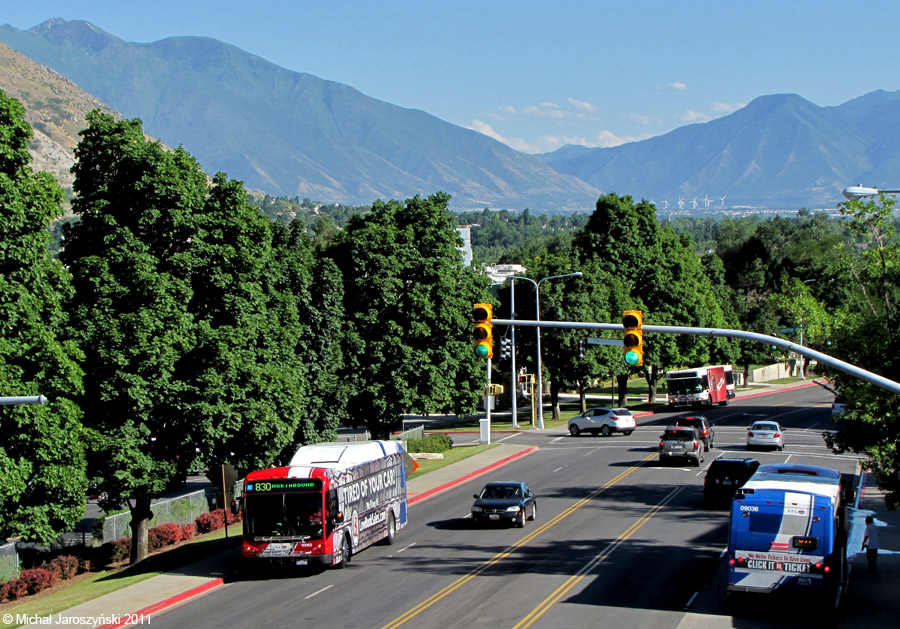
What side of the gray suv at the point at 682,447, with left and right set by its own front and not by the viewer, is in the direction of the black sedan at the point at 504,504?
back

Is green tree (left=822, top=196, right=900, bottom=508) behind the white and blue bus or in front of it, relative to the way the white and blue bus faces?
in front

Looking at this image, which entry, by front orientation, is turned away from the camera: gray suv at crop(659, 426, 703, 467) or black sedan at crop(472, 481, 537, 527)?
the gray suv

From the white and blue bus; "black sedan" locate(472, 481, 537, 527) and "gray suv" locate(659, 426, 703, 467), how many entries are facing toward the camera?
1

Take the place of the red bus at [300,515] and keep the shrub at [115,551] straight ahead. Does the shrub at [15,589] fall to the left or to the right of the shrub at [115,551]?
left

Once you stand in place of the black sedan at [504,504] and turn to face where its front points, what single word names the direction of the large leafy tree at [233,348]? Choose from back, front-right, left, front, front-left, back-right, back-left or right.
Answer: right

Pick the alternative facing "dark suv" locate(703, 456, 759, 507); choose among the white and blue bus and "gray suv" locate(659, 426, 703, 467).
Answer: the white and blue bus

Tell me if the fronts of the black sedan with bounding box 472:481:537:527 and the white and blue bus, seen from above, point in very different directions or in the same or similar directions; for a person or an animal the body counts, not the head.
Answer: very different directions

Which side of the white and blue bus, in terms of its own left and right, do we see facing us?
back

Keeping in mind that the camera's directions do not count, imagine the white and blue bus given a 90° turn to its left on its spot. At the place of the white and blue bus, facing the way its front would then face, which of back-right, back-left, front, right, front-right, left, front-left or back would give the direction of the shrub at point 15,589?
front

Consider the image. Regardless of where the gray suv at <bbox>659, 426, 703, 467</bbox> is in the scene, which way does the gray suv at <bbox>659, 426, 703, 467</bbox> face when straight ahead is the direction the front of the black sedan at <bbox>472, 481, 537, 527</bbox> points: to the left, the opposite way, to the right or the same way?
the opposite way

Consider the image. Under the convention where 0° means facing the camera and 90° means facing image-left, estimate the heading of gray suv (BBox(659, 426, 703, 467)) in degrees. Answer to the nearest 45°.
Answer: approximately 180°

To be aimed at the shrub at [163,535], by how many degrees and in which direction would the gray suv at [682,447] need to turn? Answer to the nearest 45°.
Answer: approximately 135° to its left

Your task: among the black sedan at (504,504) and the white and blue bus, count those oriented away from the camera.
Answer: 1

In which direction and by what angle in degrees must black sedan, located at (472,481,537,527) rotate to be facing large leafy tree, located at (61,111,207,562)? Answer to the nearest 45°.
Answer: approximately 90° to its right
